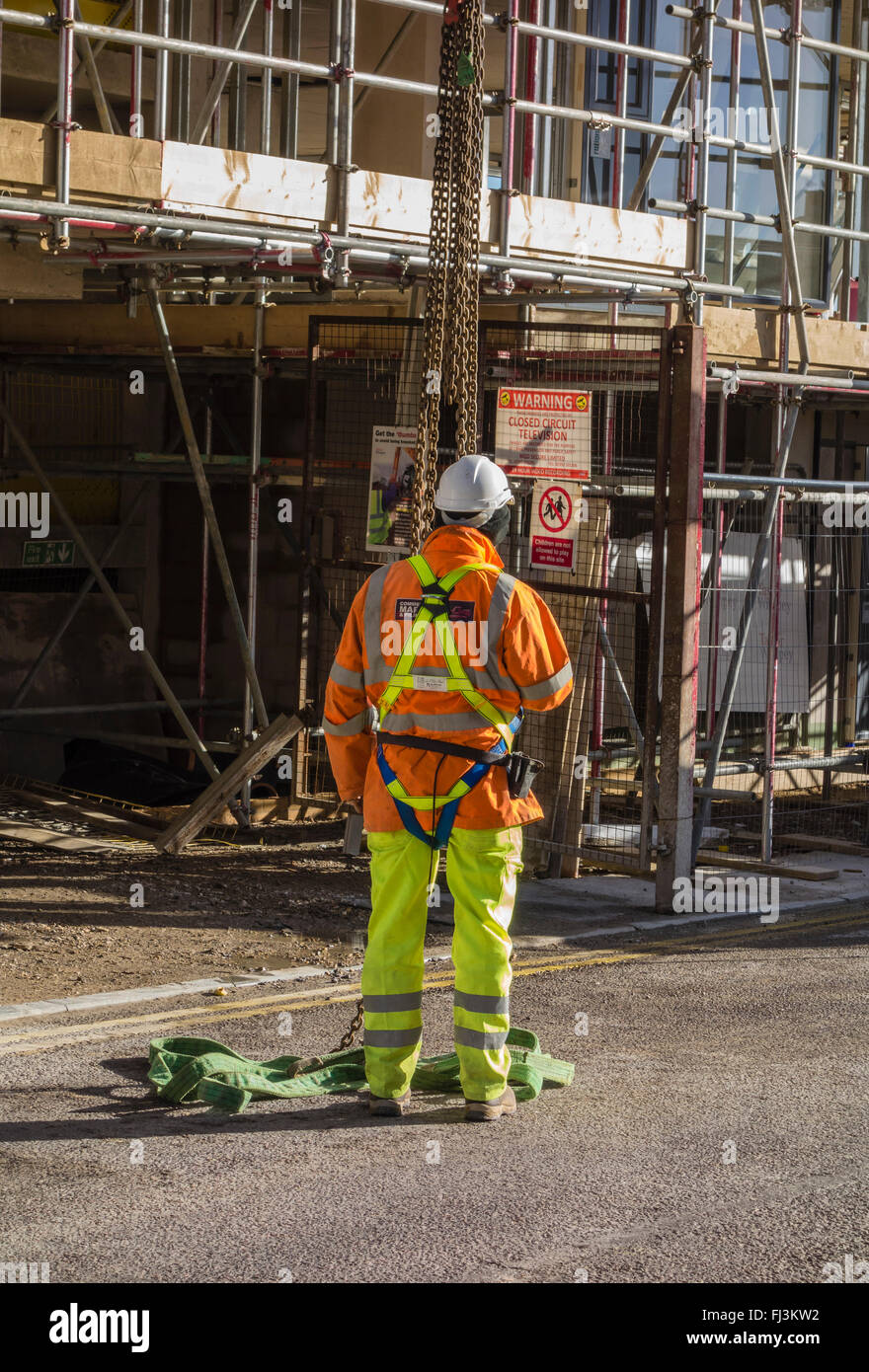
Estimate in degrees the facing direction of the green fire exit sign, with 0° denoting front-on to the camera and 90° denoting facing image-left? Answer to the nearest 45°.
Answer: approximately 0°

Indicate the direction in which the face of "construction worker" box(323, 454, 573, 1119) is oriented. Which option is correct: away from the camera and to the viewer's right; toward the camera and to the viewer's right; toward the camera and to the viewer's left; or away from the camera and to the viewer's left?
away from the camera and to the viewer's right

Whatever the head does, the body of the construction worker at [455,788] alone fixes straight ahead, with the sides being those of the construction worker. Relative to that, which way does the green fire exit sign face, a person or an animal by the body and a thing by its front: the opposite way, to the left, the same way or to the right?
the opposite way

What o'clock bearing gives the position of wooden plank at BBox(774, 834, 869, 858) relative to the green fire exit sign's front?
The wooden plank is roughly at 10 o'clock from the green fire exit sign.

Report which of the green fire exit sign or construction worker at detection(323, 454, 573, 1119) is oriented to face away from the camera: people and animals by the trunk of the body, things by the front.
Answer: the construction worker

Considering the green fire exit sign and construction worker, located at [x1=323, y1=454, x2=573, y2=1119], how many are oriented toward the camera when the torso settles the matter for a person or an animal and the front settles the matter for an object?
1

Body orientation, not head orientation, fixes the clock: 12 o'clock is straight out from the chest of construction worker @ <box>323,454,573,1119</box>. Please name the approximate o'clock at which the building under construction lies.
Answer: The building under construction is roughly at 12 o'clock from the construction worker.

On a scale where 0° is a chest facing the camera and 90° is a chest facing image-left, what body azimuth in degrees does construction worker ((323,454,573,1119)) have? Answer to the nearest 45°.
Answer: approximately 180°
